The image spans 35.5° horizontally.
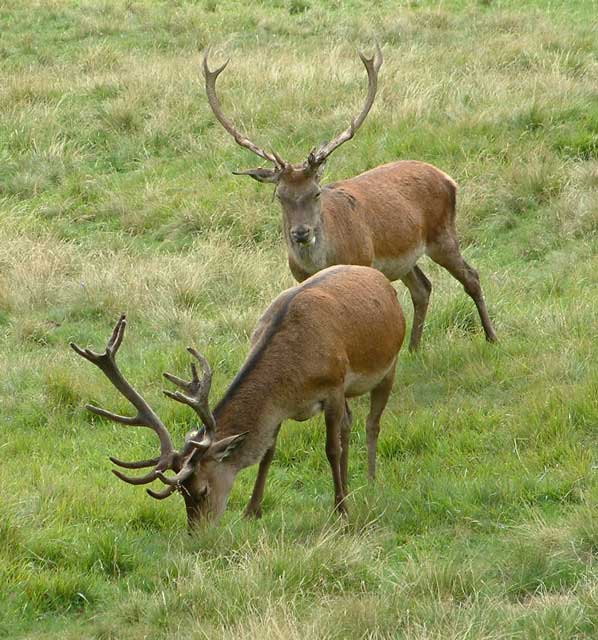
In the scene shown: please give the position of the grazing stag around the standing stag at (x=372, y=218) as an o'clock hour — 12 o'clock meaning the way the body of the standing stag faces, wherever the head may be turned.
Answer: The grazing stag is roughly at 11 o'clock from the standing stag.

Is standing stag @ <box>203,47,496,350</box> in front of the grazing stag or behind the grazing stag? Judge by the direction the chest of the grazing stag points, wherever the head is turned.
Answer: behind

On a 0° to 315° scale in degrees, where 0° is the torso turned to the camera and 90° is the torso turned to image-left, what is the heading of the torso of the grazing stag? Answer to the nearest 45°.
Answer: approximately 45°
